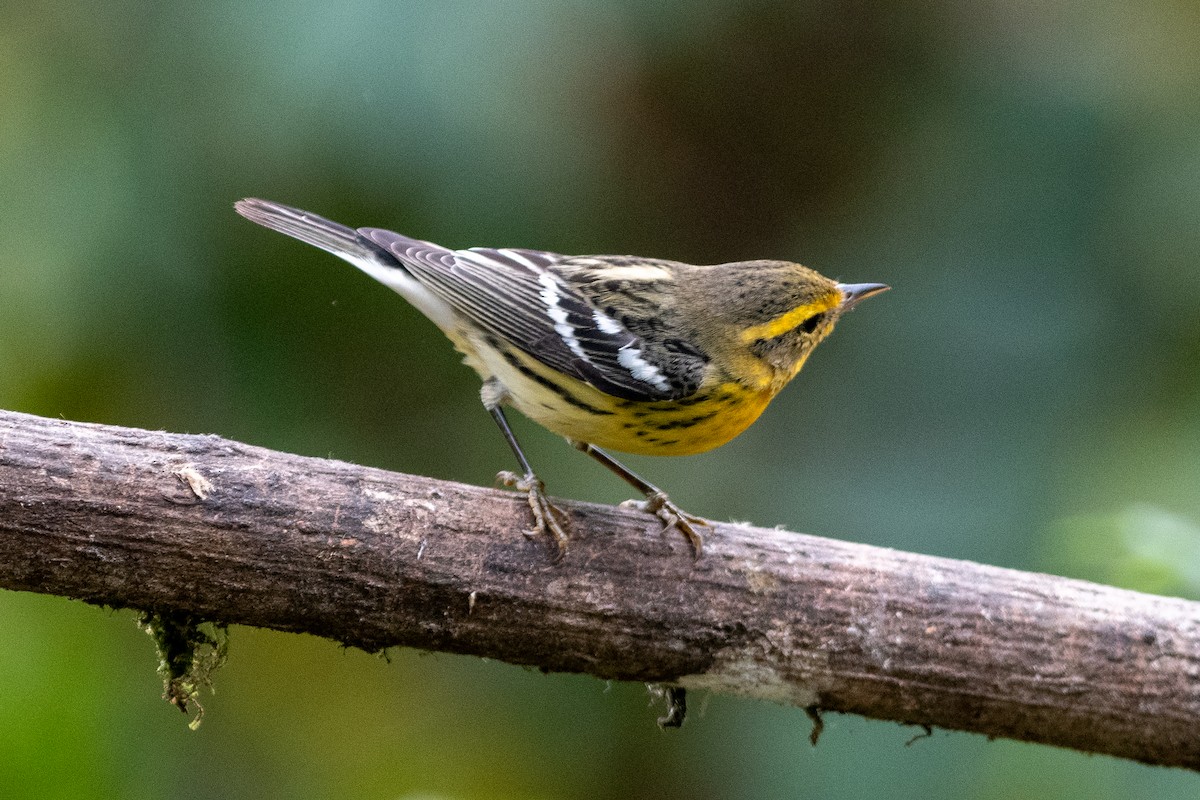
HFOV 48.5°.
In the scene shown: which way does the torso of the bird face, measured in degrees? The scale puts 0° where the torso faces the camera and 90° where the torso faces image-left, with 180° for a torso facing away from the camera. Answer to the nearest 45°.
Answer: approximately 270°
